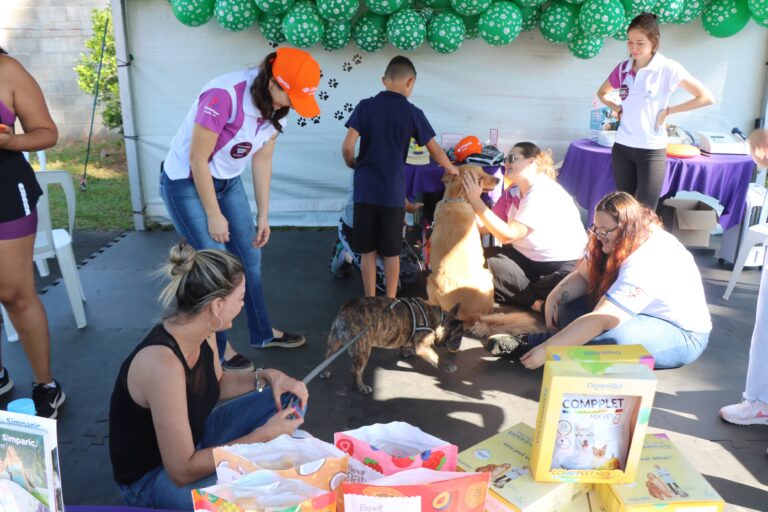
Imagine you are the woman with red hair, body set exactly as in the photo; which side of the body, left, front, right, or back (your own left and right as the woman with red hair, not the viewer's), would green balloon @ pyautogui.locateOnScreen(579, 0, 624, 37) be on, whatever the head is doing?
right

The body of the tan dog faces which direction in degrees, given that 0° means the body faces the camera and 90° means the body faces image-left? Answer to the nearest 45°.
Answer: approximately 180°

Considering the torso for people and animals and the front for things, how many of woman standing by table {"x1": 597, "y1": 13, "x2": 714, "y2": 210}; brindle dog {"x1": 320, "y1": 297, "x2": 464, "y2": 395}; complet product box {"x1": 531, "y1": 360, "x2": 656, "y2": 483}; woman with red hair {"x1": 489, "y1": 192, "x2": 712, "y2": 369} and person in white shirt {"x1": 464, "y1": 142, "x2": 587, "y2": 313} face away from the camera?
0

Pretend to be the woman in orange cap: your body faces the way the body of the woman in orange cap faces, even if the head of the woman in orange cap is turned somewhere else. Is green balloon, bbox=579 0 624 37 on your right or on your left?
on your left

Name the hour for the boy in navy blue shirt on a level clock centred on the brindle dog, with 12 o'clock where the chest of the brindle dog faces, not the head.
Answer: The boy in navy blue shirt is roughly at 9 o'clock from the brindle dog.

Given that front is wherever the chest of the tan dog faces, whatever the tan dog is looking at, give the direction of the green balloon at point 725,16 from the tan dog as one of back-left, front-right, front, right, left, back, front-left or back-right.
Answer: front-right

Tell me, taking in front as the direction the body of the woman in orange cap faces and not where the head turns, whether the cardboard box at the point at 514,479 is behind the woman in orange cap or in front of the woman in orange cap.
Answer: in front

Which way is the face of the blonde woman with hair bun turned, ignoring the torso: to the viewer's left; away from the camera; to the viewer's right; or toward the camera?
to the viewer's right

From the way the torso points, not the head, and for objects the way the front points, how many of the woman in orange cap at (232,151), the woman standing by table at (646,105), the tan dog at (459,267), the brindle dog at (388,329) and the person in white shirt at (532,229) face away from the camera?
1

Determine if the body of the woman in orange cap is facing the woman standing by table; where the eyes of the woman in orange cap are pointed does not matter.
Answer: no

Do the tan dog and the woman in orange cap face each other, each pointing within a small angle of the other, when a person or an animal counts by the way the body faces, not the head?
no

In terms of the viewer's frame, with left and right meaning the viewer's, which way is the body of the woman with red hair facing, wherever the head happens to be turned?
facing to the left of the viewer

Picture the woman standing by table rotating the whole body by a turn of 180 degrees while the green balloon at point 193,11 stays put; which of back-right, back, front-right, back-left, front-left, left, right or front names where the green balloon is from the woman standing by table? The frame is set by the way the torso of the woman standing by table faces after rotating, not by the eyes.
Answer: back-left

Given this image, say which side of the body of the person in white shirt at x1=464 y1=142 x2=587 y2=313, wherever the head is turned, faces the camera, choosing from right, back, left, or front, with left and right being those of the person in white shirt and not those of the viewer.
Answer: left

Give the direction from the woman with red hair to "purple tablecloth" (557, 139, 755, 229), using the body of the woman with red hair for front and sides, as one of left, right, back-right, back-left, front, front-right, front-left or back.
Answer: right

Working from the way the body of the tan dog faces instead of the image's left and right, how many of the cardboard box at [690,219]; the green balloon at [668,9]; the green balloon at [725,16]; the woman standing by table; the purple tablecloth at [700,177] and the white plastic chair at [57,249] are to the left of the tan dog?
1

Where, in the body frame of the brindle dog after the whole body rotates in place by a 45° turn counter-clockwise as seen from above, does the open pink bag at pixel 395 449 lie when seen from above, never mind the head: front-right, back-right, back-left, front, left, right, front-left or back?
back-right

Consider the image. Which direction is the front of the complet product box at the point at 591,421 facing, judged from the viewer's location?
facing the viewer

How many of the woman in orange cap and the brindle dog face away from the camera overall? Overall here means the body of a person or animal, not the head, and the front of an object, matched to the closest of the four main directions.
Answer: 0

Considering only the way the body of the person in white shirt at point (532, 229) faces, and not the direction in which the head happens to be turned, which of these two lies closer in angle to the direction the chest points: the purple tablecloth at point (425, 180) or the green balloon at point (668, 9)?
the purple tablecloth

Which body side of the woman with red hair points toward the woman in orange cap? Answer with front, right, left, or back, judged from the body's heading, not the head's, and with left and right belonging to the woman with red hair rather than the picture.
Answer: front

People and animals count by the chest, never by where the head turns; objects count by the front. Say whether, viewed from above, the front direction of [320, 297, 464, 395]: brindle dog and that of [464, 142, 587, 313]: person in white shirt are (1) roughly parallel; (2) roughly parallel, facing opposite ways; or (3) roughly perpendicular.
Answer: roughly parallel, facing opposite ways
